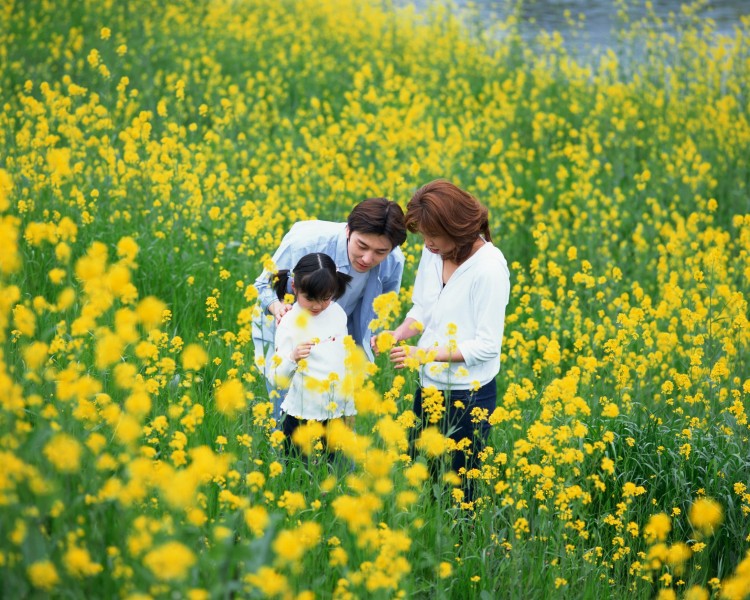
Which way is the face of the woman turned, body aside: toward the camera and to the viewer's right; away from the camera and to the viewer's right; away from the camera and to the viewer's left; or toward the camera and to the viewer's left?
toward the camera and to the viewer's left

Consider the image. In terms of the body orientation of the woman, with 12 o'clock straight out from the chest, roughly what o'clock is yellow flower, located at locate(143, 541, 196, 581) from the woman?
The yellow flower is roughly at 11 o'clock from the woman.

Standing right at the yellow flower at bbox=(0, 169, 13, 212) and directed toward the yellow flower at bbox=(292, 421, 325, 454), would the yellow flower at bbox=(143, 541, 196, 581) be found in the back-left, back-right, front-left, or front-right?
front-right

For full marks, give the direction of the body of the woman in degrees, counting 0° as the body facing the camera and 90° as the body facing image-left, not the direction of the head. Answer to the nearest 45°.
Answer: approximately 45°
